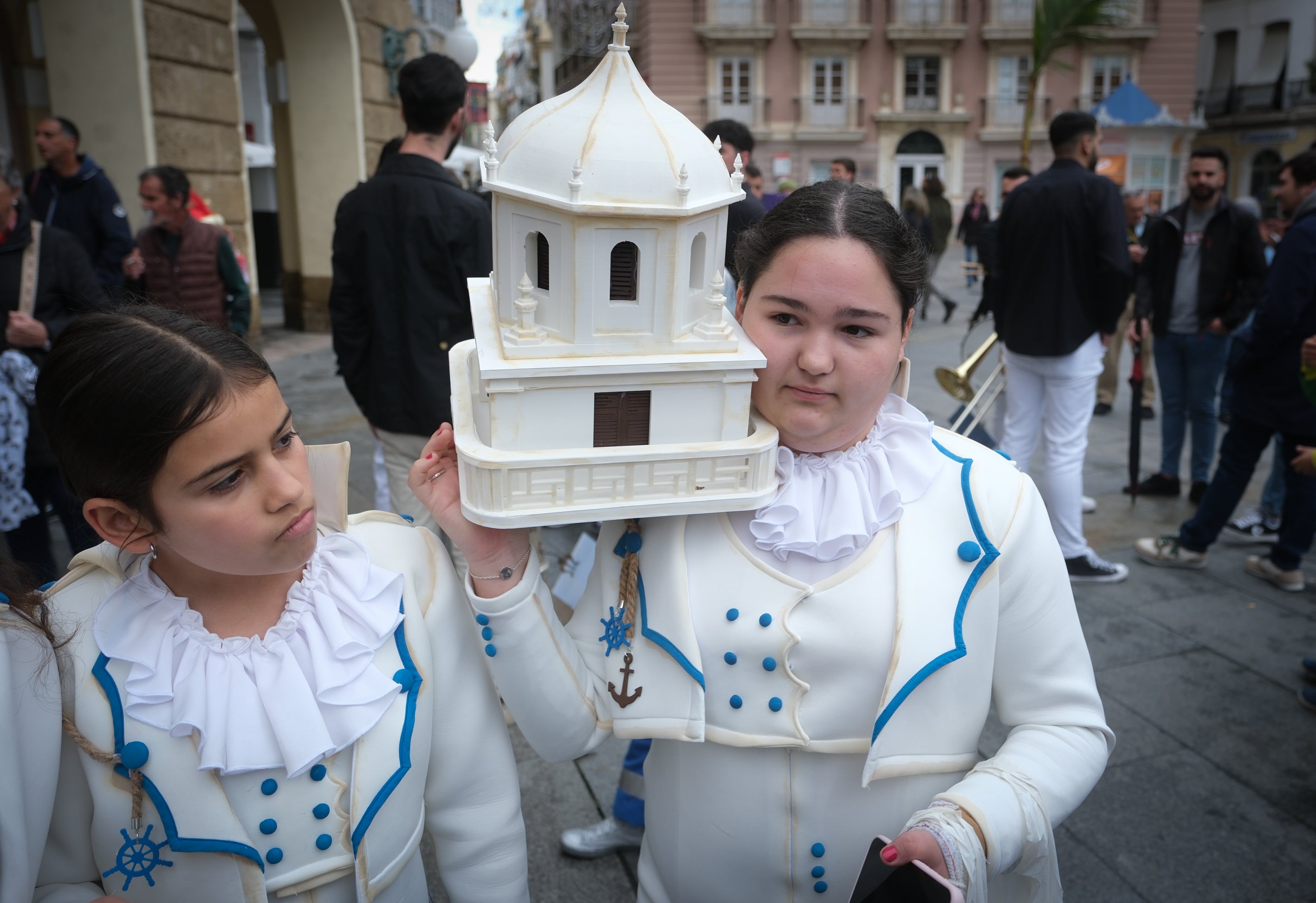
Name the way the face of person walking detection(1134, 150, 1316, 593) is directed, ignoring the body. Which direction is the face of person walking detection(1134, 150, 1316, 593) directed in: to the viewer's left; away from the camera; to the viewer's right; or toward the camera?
to the viewer's left

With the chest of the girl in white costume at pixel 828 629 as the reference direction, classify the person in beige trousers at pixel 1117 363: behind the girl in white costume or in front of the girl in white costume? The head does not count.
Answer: behind

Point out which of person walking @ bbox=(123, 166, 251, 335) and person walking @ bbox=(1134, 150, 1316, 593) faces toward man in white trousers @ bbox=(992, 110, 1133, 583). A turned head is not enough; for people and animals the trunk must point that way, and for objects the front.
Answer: person walking @ bbox=(1134, 150, 1316, 593)

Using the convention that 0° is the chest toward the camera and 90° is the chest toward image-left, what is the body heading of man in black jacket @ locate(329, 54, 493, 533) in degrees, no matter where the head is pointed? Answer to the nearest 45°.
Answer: approximately 225°

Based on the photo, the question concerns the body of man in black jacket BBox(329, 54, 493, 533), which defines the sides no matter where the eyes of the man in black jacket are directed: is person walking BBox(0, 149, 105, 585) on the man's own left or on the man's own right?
on the man's own left

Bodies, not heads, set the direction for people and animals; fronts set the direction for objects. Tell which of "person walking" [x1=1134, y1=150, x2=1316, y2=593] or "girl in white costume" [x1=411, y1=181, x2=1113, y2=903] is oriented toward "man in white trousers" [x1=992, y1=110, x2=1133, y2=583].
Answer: the person walking

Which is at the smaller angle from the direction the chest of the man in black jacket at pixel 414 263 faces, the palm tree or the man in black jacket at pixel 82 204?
the palm tree

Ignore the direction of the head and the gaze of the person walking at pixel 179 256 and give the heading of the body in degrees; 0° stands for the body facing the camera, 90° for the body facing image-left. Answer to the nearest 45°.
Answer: approximately 45°

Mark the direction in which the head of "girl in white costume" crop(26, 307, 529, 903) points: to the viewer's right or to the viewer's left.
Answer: to the viewer's right

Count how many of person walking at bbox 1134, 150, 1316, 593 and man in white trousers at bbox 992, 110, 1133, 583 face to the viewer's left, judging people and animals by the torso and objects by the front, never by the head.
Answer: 1

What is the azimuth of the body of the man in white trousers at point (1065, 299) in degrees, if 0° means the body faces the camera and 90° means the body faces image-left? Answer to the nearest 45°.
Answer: approximately 225°

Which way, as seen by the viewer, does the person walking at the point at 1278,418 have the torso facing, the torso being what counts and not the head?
to the viewer's left
